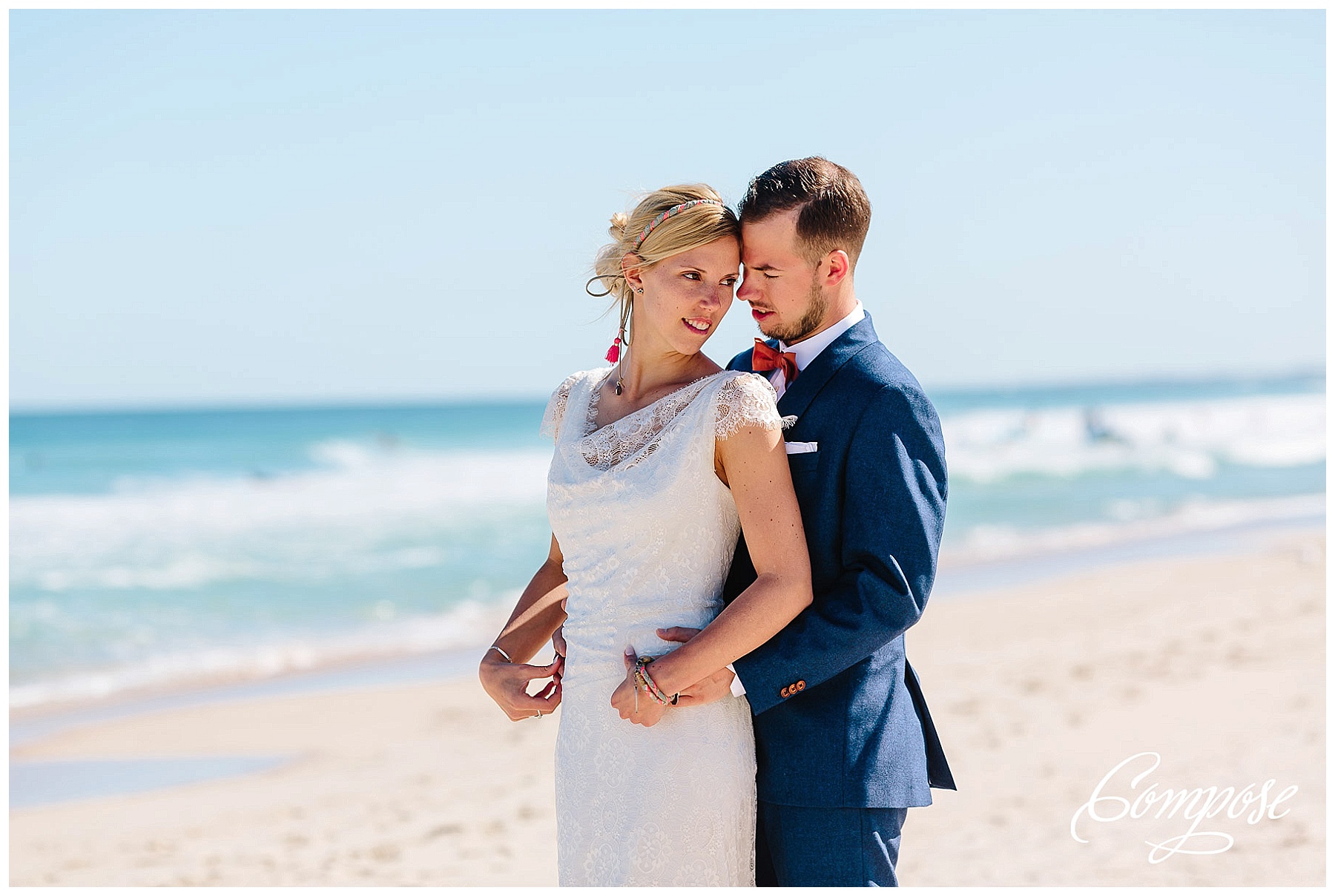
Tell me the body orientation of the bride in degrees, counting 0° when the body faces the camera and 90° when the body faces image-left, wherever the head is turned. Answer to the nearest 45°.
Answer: approximately 45°
